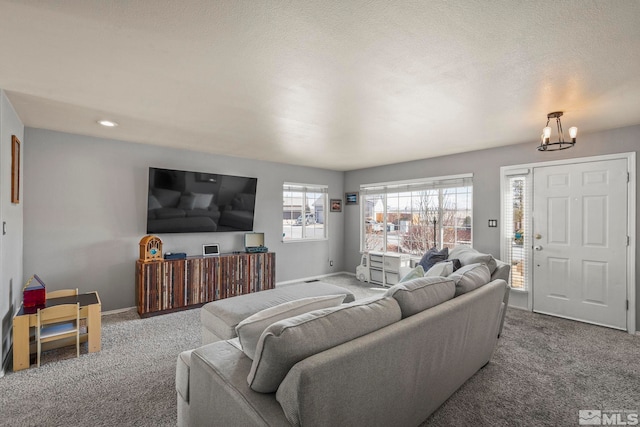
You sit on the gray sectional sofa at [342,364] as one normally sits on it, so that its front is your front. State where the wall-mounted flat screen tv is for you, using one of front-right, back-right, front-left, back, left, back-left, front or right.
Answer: front

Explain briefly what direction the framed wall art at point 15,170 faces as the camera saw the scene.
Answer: facing to the right of the viewer

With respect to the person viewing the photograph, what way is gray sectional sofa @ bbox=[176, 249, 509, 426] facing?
facing away from the viewer and to the left of the viewer

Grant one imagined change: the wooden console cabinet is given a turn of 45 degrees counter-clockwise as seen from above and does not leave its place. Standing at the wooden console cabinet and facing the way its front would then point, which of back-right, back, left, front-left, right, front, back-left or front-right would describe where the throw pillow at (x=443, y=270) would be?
front-right

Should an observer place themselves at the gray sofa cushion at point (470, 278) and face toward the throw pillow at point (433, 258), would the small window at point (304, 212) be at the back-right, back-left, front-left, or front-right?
front-left

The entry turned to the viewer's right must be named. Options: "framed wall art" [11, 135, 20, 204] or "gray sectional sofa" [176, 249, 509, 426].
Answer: the framed wall art

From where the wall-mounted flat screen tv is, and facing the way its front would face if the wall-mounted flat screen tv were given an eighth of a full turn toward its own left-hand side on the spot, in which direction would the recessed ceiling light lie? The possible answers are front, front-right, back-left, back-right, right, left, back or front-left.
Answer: back-right

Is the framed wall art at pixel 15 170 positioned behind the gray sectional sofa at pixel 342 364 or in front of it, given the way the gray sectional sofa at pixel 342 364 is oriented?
in front

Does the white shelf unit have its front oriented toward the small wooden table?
yes

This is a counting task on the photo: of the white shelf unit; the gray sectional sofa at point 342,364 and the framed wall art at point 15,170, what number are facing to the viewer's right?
1

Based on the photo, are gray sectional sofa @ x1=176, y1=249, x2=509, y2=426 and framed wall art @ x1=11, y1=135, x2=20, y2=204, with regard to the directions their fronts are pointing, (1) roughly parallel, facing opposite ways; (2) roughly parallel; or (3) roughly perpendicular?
roughly perpendicular

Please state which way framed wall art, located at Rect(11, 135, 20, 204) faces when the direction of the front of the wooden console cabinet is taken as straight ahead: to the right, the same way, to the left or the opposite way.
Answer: to the left

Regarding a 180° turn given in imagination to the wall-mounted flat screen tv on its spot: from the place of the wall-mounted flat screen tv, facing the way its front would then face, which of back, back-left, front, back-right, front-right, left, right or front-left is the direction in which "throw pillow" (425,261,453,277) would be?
back

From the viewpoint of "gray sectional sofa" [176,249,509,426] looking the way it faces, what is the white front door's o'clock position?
The white front door is roughly at 3 o'clock from the gray sectional sofa.

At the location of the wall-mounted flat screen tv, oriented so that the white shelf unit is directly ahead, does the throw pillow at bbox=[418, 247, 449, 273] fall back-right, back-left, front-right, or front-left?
front-right

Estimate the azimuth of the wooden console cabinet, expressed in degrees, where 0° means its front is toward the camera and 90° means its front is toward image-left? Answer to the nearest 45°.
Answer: approximately 315°

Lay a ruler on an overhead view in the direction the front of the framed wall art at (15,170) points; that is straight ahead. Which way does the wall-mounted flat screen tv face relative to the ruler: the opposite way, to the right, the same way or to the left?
to the right

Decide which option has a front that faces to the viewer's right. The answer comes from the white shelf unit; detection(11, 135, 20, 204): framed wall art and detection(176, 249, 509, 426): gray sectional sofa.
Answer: the framed wall art
